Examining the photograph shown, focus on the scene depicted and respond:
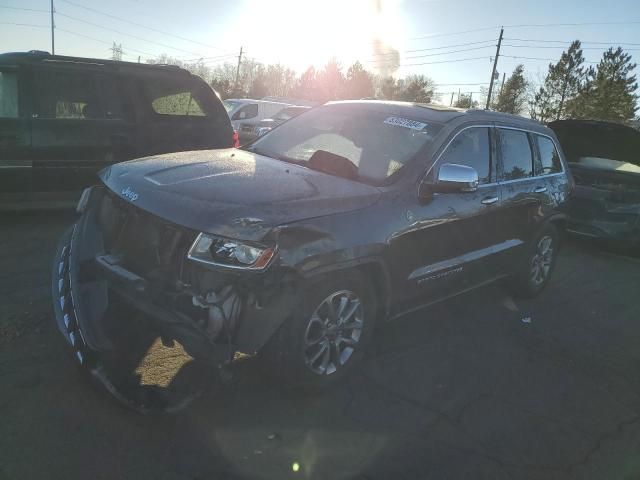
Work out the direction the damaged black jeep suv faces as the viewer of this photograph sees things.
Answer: facing the viewer and to the left of the viewer

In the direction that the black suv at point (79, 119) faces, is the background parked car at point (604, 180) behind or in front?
behind

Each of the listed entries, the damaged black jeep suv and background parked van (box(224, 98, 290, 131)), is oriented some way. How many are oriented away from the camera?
0

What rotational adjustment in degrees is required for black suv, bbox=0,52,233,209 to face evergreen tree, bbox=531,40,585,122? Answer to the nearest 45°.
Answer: approximately 135° to its right

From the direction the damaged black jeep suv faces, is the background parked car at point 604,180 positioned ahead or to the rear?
to the rear

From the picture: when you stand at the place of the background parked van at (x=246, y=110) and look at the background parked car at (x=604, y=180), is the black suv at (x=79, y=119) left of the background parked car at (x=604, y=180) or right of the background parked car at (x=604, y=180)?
right

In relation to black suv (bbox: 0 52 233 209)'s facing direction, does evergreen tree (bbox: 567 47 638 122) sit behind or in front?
behind

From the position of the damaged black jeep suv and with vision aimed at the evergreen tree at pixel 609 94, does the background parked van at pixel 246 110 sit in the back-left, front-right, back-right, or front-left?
front-left

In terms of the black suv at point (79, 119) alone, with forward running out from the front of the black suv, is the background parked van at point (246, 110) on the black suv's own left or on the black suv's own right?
on the black suv's own right

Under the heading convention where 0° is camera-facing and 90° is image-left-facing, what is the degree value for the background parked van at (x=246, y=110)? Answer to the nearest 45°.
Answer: approximately 45°

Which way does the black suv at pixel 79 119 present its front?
to the viewer's left

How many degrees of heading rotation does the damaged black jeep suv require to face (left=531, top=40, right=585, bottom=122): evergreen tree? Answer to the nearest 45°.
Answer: approximately 180°

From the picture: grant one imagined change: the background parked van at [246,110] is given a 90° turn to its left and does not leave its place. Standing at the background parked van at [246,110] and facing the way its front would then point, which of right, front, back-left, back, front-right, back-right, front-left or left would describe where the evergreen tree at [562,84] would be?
left

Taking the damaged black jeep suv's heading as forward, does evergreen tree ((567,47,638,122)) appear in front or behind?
behind

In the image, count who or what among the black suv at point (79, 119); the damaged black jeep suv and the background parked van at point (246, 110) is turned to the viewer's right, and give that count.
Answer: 0

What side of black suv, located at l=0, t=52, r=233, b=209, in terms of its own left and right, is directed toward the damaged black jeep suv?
left
